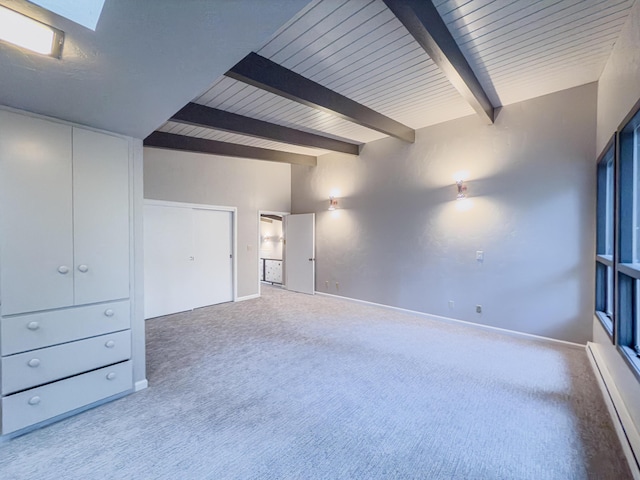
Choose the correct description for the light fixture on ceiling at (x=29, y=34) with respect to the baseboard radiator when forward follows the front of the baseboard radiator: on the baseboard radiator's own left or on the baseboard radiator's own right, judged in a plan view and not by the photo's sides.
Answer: on the baseboard radiator's own left

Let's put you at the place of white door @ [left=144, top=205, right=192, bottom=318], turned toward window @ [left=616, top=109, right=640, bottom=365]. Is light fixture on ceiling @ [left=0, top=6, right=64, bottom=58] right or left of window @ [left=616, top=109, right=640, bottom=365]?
right

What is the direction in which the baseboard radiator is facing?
to the viewer's left

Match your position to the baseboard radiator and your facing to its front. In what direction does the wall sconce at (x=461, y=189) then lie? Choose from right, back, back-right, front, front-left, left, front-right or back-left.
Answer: front-right
